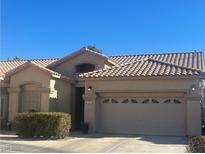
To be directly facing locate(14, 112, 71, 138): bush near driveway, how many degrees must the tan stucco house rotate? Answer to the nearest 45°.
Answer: approximately 45° to its right

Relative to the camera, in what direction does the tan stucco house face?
facing the viewer

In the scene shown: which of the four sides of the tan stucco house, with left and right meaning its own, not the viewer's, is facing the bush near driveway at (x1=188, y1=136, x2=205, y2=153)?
front

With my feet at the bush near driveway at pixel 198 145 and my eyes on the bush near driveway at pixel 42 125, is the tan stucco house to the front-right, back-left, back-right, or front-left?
front-right
